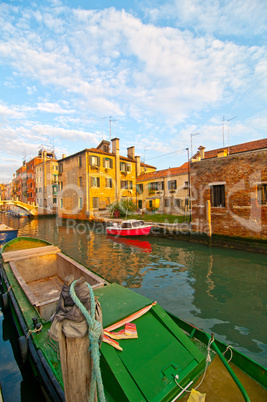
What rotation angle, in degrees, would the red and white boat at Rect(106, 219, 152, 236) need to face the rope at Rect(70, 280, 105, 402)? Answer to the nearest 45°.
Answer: approximately 90° to its right

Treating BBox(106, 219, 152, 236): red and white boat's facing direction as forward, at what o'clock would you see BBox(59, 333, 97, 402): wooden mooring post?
The wooden mooring post is roughly at 3 o'clock from the red and white boat.

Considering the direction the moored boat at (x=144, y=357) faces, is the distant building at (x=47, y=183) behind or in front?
in front

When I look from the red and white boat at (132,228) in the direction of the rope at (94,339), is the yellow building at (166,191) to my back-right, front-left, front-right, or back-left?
back-left

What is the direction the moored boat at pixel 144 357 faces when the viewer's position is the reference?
facing away from the viewer and to the left of the viewer

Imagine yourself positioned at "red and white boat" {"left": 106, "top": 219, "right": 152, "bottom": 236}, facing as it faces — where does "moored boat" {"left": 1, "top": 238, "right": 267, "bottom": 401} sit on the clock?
The moored boat is roughly at 3 o'clock from the red and white boat.

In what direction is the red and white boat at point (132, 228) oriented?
to the viewer's right

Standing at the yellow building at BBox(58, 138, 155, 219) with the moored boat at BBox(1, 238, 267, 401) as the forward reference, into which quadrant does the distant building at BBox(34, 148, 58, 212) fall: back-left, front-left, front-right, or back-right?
back-right
